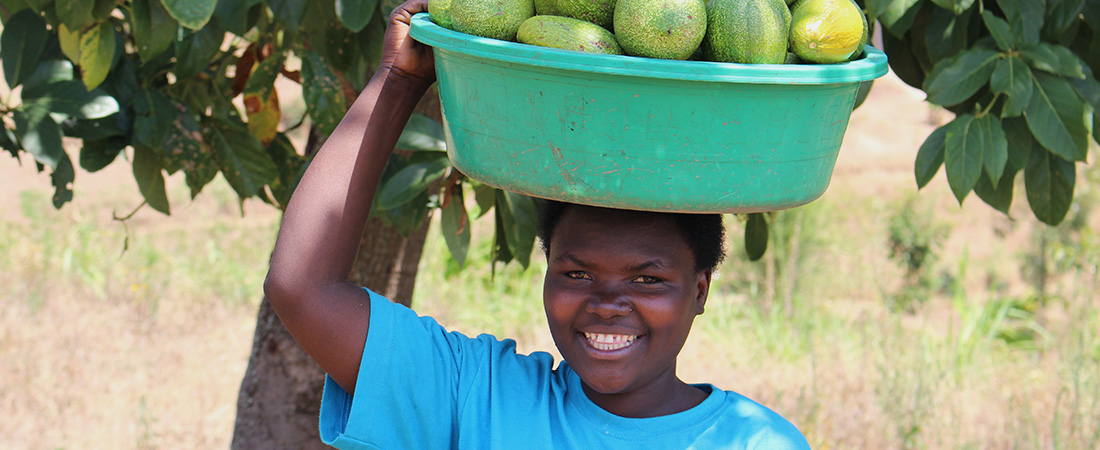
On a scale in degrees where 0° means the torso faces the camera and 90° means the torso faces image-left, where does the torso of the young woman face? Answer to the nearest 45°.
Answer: approximately 0°

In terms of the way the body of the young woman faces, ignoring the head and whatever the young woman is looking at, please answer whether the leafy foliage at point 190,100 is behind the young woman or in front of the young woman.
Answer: behind
